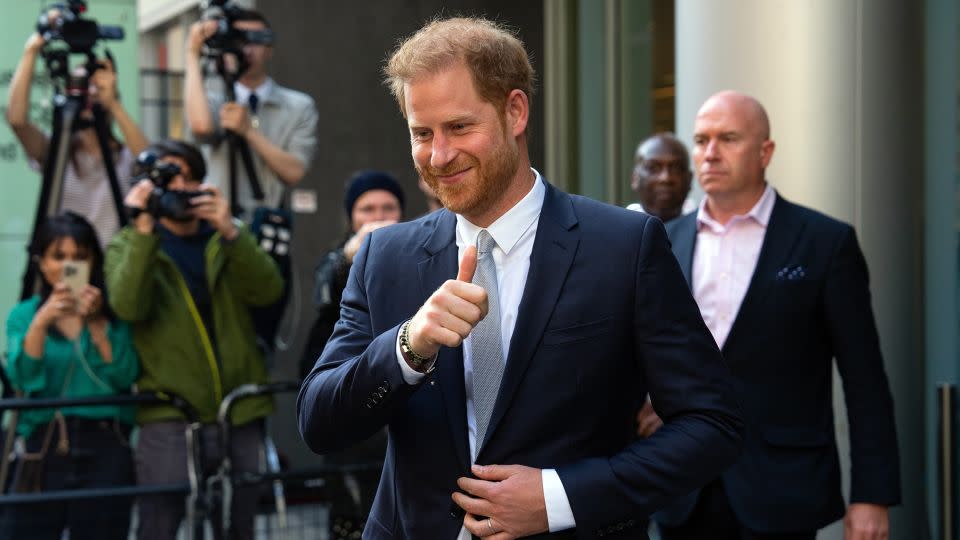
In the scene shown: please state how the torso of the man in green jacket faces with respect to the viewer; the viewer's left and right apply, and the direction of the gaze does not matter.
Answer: facing the viewer

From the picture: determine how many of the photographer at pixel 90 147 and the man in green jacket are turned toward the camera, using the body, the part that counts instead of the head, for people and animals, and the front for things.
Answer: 2

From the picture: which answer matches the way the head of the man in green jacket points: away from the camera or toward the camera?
toward the camera

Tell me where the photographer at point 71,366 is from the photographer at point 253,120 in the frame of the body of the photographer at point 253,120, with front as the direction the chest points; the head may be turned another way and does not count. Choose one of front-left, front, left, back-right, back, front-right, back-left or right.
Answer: front

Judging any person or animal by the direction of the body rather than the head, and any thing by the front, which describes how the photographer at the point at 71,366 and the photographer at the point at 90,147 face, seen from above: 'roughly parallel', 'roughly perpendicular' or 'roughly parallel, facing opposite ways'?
roughly parallel

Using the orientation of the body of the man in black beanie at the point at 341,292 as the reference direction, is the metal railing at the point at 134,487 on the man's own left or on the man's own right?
on the man's own right

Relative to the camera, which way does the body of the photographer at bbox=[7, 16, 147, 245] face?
toward the camera

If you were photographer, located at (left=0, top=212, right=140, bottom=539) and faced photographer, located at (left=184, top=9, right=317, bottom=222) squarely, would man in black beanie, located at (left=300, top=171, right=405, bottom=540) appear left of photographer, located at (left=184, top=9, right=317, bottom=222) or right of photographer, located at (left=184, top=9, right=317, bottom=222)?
right

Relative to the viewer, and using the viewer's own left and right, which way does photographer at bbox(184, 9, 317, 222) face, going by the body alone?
facing the viewer and to the left of the viewer

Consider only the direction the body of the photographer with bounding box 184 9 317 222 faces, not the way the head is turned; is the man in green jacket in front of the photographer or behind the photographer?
in front

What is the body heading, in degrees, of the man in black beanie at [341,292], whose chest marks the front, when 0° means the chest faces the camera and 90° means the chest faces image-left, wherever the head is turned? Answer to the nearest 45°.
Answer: approximately 0°

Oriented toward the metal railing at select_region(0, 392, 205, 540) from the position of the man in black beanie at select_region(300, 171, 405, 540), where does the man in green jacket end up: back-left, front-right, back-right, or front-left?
front-right

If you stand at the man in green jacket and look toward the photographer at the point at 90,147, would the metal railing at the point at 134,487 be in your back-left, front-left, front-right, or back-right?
back-left

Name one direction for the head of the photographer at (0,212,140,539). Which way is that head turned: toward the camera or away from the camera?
toward the camera
